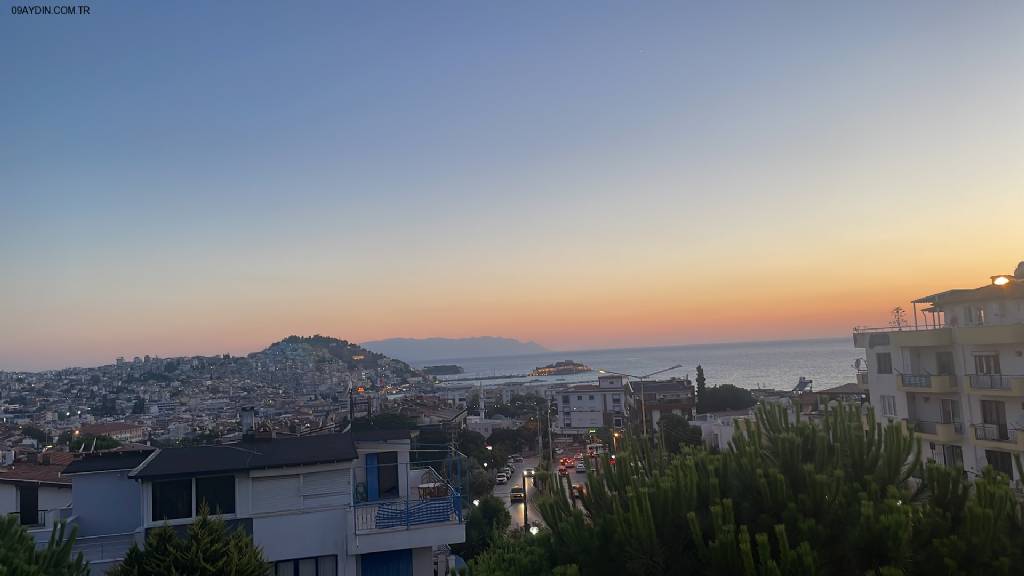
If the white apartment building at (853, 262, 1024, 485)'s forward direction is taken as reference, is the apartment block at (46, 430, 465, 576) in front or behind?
in front

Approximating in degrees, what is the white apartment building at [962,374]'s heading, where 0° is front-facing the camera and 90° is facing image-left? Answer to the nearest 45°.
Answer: approximately 45°
